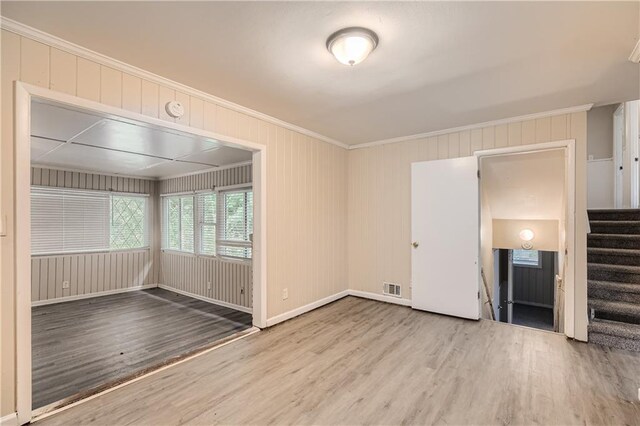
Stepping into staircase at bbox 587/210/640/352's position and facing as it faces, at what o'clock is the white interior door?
The white interior door is roughly at 2 o'clock from the staircase.

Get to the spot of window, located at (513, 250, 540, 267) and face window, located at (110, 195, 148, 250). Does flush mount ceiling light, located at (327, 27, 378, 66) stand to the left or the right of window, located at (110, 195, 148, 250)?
left

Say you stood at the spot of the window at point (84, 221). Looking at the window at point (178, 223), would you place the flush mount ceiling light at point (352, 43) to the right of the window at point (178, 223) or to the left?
right

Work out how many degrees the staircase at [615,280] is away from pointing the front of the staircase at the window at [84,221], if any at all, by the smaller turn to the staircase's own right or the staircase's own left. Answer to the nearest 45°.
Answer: approximately 45° to the staircase's own right

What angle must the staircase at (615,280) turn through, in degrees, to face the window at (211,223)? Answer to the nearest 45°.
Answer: approximately 45° to its right

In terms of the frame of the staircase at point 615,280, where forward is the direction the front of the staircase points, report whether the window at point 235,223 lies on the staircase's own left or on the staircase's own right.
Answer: on the staircase's own right

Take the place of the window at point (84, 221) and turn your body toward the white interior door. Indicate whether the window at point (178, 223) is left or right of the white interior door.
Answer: left

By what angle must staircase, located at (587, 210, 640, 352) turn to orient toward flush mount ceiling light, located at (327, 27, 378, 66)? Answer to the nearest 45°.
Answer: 0° — it already faces it

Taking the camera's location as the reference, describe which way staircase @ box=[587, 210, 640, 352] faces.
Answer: facing the viewer

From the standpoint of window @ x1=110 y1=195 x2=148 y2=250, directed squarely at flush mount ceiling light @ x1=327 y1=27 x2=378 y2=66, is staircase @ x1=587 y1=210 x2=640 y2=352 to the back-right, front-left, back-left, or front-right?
front-left
